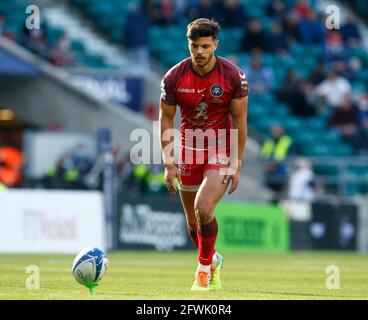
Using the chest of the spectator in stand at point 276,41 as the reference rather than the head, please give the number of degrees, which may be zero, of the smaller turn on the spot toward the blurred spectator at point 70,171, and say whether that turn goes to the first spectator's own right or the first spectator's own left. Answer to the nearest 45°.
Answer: approximately 45° to the first spectator's own right

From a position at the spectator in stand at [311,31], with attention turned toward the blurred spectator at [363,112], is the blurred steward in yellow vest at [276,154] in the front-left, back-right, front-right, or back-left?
front-right

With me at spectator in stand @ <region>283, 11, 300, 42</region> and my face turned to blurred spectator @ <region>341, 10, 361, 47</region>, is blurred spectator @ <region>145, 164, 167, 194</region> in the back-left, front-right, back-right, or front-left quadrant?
back-right

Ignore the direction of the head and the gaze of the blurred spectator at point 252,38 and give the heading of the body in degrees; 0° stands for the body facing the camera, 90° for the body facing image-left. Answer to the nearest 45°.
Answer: approximately 0°

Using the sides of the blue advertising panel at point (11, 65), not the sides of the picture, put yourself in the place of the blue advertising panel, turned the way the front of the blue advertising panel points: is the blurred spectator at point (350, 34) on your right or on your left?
on your left

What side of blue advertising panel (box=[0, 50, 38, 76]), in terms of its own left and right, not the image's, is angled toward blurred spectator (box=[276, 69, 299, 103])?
left

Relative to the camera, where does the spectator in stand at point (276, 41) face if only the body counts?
toward the camera
